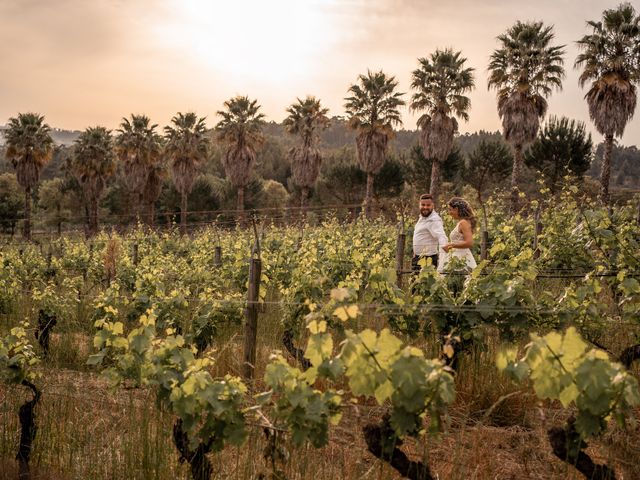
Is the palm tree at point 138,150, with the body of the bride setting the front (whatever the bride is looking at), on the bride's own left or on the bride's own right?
on the bride's own right

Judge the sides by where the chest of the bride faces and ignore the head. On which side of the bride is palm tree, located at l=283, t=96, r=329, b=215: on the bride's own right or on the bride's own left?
on the bride's own right
